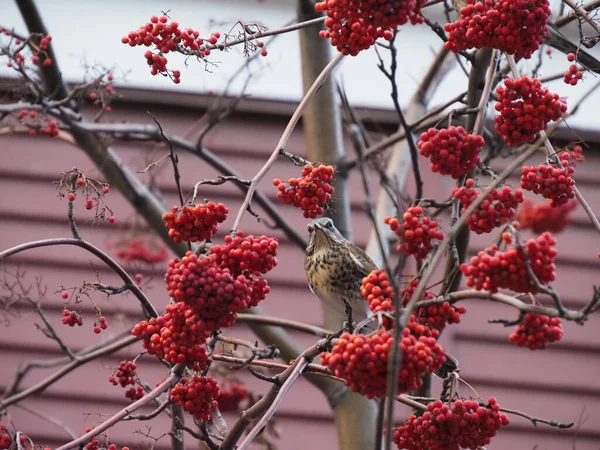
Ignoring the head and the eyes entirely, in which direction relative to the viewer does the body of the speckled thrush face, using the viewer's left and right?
facing the viewer and to the left of the viewer

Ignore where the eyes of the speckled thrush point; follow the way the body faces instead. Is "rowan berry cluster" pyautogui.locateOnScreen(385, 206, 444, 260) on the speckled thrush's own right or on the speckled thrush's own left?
on the speckled thrush's own left

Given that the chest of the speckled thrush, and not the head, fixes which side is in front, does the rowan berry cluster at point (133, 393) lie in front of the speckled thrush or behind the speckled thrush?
in front

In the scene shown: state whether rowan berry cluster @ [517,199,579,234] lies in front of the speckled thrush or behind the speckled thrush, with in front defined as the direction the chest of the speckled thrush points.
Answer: behind

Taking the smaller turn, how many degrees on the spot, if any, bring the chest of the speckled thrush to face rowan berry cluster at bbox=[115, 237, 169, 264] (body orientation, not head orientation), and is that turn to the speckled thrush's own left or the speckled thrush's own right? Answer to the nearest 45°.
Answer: approximately 90° to the speckled thrush's own right

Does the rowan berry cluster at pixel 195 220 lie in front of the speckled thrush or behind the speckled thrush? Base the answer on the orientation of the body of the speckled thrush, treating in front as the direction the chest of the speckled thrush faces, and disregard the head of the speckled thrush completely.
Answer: in front
